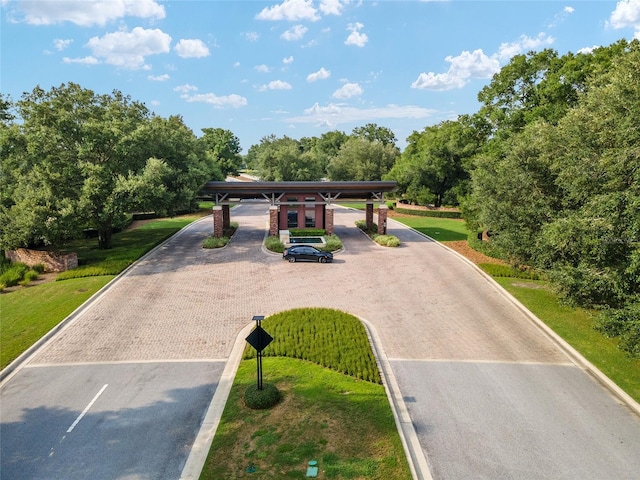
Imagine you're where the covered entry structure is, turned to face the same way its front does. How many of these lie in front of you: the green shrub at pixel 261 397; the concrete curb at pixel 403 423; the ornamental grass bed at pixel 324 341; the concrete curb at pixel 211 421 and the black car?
5

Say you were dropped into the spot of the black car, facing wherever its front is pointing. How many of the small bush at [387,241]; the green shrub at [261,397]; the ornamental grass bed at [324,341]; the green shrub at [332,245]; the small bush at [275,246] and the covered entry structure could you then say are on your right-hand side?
2

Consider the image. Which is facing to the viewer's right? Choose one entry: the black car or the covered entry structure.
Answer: the black car

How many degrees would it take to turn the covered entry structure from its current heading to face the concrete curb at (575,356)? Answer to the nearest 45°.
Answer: approximately 45° to its left

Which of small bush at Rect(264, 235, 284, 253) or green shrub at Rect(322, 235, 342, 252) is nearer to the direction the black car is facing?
the green shrub

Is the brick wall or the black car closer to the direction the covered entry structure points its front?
the black car

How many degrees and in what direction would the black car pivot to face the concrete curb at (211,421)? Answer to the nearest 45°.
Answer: approximately 90° to its right

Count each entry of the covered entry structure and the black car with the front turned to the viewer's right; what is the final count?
1

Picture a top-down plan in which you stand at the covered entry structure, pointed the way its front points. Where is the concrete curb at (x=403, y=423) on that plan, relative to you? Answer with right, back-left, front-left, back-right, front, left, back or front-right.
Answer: front

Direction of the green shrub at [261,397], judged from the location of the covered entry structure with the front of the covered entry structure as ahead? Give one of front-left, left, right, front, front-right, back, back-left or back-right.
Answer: front

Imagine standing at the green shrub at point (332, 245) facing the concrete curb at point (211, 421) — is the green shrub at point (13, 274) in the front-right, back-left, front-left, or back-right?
front-right

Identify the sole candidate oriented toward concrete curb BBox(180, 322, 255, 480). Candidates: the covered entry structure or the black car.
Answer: the covered entry structure

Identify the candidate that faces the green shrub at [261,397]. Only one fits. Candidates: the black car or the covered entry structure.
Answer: the covered entry structure

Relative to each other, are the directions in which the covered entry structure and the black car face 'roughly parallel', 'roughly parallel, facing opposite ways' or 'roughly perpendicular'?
roughly perpendicular

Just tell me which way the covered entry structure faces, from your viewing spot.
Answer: facing the viewer

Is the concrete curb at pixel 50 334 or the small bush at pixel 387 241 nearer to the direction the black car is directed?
the small bush

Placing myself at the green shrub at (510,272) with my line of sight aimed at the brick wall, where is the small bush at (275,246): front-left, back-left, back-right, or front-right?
front-right

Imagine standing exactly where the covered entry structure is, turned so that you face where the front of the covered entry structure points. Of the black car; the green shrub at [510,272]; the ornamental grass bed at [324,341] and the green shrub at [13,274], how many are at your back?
0

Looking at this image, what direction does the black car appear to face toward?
to the viewer's right
